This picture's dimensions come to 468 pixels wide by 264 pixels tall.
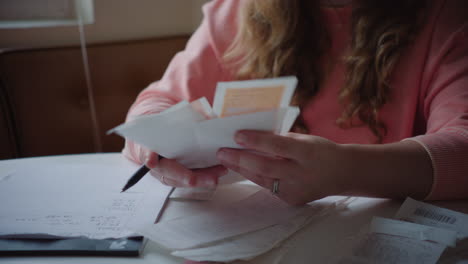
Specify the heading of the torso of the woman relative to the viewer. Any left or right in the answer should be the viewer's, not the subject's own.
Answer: facing the viewer and to the left of the viewer

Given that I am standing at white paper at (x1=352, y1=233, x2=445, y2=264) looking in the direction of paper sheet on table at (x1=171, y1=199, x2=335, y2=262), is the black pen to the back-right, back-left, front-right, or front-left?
front-right

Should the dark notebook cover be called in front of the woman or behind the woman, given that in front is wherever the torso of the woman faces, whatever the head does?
in front
